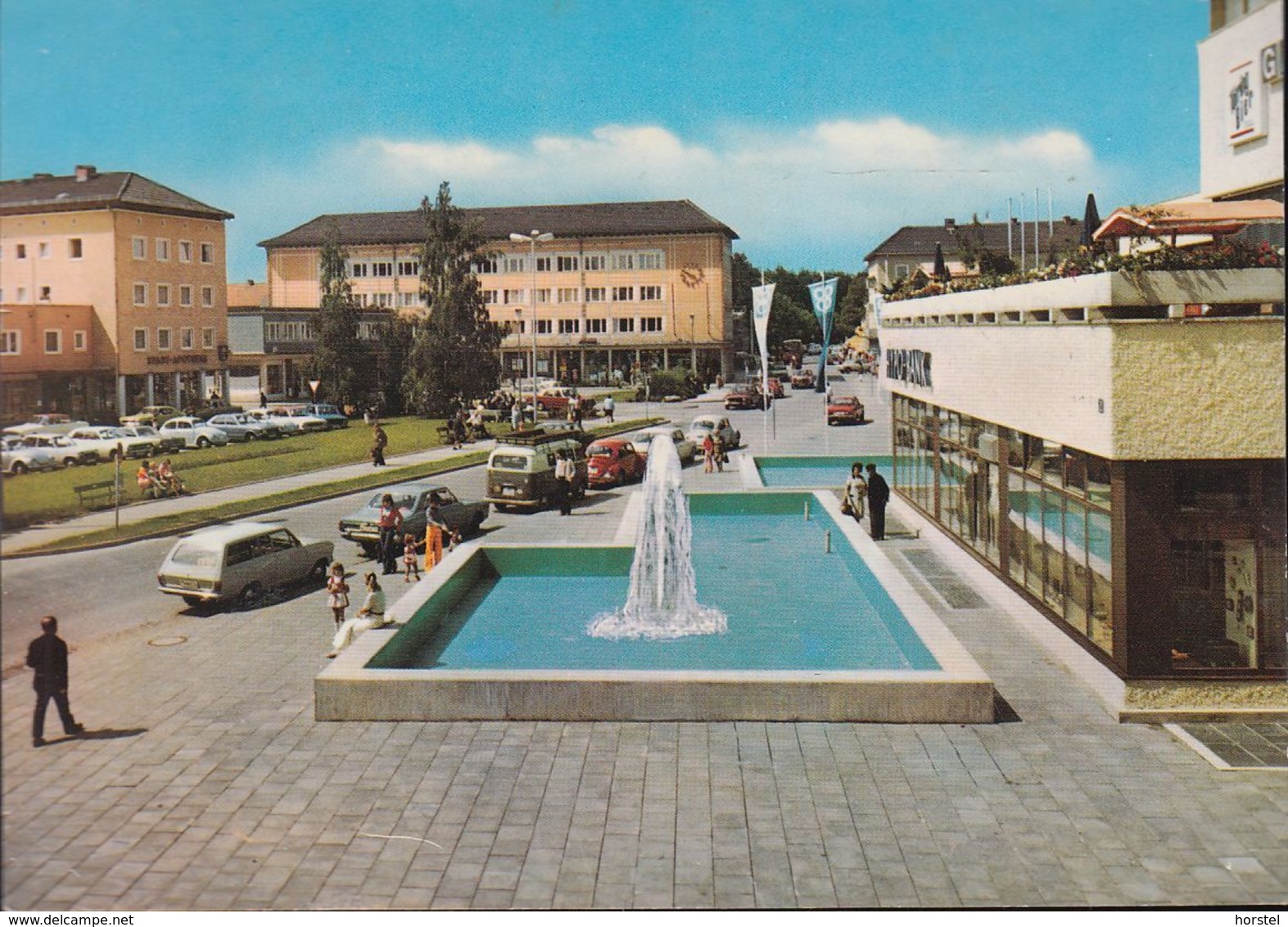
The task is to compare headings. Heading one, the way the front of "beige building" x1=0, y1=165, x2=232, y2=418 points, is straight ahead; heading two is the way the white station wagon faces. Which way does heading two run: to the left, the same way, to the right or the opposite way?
to the left

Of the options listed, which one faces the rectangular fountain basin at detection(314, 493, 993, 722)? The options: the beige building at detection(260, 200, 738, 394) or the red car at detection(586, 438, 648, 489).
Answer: the beige building

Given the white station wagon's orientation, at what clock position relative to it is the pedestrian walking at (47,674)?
The pedestrian walking is roughly at 5 o'clock from the white station wagon.

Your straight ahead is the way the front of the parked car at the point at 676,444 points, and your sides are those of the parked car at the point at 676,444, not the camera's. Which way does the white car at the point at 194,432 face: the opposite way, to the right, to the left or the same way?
to the right
